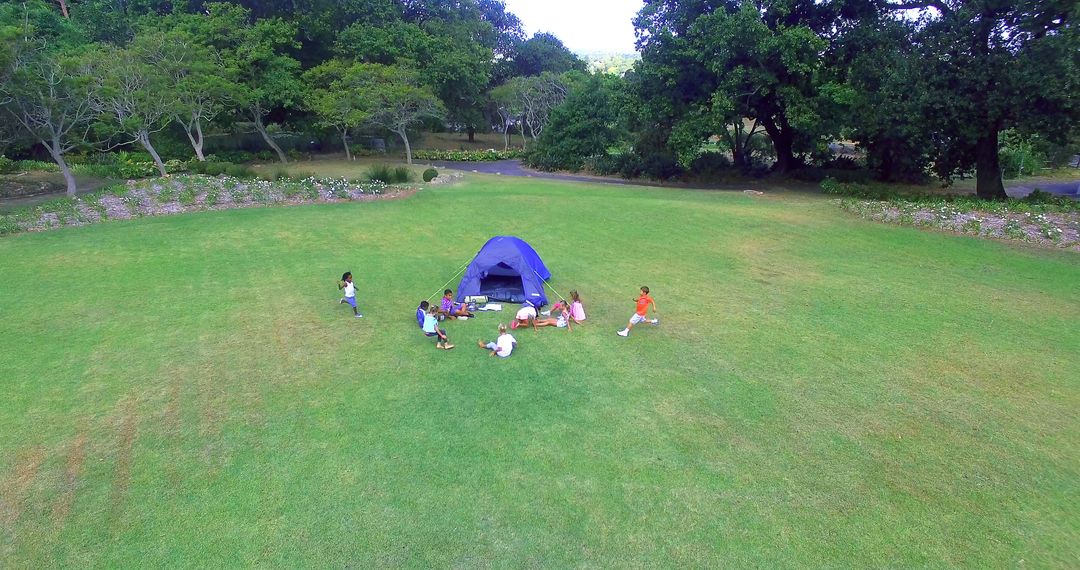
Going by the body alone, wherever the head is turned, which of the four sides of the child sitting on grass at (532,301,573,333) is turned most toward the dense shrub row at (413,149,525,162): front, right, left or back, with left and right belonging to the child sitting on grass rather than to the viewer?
right

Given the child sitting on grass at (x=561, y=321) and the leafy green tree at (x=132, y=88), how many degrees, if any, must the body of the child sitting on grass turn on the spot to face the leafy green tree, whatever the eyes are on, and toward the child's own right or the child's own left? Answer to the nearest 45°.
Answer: approximately 45° to the child's own right

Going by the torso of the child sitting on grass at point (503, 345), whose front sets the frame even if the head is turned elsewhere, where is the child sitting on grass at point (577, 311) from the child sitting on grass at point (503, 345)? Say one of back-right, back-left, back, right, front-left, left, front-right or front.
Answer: right

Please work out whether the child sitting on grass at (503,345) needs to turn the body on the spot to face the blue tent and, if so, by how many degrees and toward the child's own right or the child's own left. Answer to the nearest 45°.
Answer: approximately 45° to the child's own right

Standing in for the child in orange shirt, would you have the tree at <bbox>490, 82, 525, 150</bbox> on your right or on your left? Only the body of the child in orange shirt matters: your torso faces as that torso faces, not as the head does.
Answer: on your right

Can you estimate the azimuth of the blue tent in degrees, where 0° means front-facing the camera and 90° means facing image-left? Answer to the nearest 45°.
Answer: approximately 0°

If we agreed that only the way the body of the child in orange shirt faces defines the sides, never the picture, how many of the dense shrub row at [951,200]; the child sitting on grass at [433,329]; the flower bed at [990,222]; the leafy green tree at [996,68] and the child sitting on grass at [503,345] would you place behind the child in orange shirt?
3

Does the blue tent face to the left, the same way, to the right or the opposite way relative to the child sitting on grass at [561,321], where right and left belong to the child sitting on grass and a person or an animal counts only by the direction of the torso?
to the left

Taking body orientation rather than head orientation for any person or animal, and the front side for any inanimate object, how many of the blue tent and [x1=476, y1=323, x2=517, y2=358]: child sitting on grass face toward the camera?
1

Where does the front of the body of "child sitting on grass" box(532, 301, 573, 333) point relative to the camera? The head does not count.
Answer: to the viewer's left

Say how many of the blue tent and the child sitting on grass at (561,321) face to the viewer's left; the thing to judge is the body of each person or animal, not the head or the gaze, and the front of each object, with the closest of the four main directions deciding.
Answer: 1
